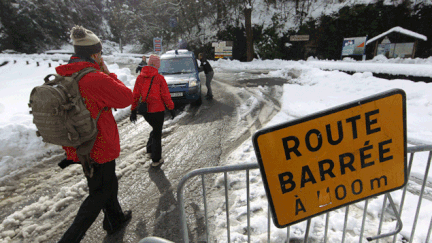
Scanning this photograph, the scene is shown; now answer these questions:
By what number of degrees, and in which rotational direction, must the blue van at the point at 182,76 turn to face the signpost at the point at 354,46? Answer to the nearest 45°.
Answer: approximately 135° to its left

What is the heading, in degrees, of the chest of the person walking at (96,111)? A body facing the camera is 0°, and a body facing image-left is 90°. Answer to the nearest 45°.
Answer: approximately 225°

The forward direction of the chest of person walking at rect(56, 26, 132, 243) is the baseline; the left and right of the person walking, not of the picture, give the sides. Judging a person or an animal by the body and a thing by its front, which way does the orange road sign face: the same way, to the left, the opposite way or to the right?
the opposite way

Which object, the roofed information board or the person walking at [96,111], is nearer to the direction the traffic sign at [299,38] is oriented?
the person walking

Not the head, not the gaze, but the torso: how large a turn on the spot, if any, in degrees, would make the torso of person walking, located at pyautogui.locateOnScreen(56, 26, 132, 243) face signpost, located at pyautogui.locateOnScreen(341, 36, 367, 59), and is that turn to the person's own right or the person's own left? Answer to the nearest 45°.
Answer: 0° — they already face it

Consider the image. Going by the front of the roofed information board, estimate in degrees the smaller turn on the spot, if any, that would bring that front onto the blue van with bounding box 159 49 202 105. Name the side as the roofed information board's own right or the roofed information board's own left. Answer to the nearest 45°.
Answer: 0° — it already faces it

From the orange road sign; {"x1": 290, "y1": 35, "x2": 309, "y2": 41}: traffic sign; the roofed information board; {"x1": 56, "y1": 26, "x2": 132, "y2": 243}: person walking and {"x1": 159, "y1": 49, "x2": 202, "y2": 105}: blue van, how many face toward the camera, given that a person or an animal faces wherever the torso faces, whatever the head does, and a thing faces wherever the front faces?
4

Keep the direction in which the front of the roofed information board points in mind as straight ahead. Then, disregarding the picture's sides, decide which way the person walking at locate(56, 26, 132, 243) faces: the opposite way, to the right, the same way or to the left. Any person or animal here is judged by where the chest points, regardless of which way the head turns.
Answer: the opposite way
